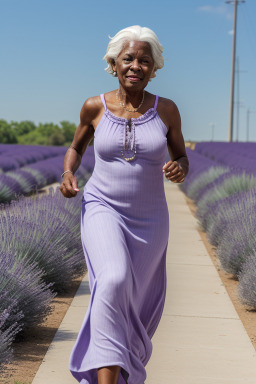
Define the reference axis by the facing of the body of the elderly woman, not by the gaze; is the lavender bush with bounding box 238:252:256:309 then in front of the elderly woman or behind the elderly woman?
behind

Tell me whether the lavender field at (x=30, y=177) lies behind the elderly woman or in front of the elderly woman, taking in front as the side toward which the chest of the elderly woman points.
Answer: behind

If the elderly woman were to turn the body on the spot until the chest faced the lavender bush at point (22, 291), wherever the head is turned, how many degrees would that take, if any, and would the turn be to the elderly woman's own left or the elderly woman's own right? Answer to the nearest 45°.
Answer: approximately 135° to the elderly woman's own right

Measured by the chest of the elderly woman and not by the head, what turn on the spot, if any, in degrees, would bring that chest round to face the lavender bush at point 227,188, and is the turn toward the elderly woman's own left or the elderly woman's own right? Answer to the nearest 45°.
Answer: approximately 180°

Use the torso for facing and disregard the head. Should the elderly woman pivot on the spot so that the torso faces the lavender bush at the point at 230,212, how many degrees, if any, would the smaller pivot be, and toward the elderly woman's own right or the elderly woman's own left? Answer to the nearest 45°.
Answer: approximately 180°

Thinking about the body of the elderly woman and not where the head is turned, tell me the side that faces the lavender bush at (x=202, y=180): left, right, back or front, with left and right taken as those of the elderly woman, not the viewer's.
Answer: back

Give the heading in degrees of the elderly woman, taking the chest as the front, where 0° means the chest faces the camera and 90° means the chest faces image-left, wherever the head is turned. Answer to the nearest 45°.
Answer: approximately 0°

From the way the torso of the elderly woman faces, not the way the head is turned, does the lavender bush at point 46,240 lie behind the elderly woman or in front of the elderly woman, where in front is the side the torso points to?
behind
